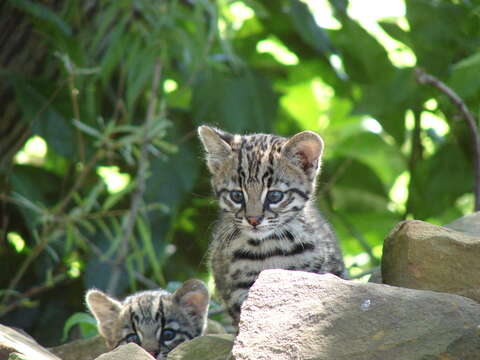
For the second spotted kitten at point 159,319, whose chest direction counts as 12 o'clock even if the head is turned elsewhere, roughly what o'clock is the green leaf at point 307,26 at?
The green leaf is roughly at 7 o'clock from the second spotted kitten.

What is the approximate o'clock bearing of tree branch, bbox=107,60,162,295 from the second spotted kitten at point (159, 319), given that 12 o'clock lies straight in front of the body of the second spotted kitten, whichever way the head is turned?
The tree branch is roughly at 6 o'clock from the second spotted kitten.

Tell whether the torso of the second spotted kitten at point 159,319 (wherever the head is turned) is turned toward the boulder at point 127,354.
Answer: yes

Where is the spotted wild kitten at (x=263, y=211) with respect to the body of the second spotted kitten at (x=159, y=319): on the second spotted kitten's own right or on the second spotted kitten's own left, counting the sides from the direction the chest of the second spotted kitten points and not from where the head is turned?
on the second spotted kitten's own left

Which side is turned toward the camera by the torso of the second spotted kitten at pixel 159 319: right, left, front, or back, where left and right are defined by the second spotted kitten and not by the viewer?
front

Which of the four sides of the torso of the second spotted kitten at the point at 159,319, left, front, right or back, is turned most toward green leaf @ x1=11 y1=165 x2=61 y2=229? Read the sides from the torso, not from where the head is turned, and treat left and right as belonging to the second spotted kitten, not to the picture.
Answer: back

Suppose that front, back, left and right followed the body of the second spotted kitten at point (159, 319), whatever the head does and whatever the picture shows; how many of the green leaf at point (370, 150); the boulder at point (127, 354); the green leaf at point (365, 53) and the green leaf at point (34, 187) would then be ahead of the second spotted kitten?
1

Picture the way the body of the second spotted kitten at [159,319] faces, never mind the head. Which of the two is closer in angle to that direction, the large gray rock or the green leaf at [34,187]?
the large gray rock

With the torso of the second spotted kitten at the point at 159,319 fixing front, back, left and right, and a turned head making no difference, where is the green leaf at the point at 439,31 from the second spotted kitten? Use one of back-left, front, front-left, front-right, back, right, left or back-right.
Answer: back-left

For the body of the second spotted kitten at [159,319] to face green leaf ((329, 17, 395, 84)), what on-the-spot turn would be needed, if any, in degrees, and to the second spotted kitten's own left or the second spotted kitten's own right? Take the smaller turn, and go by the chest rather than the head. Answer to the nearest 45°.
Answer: approximately 135° to the second spotted kitten's own left

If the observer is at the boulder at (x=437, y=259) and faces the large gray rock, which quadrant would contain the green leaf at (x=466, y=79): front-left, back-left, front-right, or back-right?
back-right

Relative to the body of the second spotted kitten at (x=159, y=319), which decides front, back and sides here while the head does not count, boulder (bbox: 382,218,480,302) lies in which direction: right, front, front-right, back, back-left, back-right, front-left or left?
front-left

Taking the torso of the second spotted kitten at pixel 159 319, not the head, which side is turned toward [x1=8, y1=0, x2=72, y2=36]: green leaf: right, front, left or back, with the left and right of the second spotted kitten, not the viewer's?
back

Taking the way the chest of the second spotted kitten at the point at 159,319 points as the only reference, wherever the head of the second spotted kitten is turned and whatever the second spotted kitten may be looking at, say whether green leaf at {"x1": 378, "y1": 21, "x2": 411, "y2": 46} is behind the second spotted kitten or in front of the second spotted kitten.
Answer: behind

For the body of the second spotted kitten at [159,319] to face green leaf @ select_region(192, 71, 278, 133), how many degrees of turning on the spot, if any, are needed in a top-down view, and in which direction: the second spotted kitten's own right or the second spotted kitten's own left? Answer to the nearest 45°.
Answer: approximately 180°
